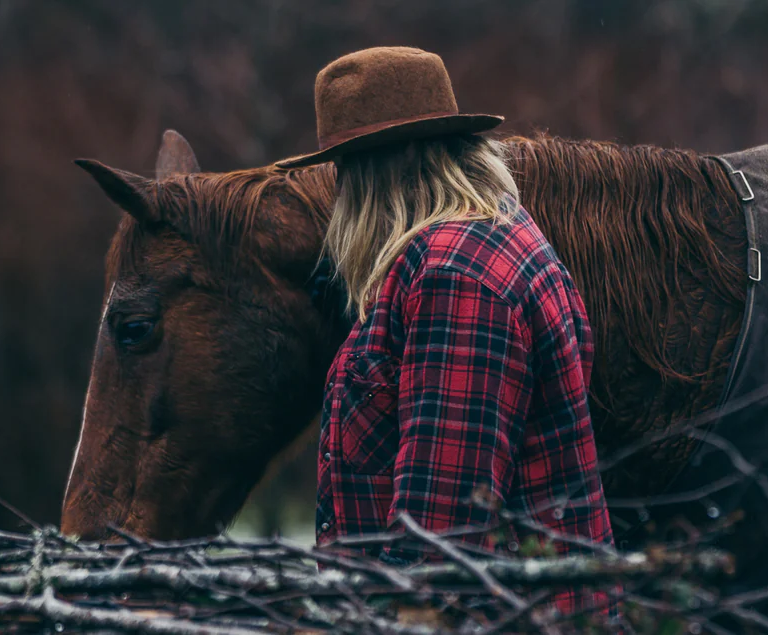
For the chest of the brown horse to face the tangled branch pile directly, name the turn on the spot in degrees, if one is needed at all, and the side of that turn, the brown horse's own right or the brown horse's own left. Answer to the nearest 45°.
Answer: approximately 90° to the brown horse's own left

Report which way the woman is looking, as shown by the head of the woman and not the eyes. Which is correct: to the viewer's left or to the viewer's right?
to the viewer's left

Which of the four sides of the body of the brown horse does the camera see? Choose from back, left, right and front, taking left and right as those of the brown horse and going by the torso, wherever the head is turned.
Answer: left
